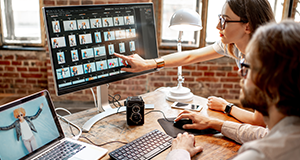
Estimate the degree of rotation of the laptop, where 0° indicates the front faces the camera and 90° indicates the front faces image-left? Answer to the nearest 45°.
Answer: approximately 315°

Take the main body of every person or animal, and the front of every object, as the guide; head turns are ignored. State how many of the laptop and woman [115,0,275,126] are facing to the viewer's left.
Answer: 1

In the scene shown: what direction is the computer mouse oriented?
to the viewer's left

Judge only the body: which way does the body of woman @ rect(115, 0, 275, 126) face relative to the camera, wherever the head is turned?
to the viewer's left

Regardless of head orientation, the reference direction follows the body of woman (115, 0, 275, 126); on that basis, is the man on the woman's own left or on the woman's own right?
on the woman's own left

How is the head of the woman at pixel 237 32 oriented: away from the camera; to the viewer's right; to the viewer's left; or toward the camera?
to the viewer's left

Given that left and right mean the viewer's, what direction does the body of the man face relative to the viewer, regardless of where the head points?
facing away from the viewer and to the left of the viewer

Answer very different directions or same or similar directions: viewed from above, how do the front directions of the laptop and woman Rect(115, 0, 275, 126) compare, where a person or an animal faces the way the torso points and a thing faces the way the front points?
very different directions
